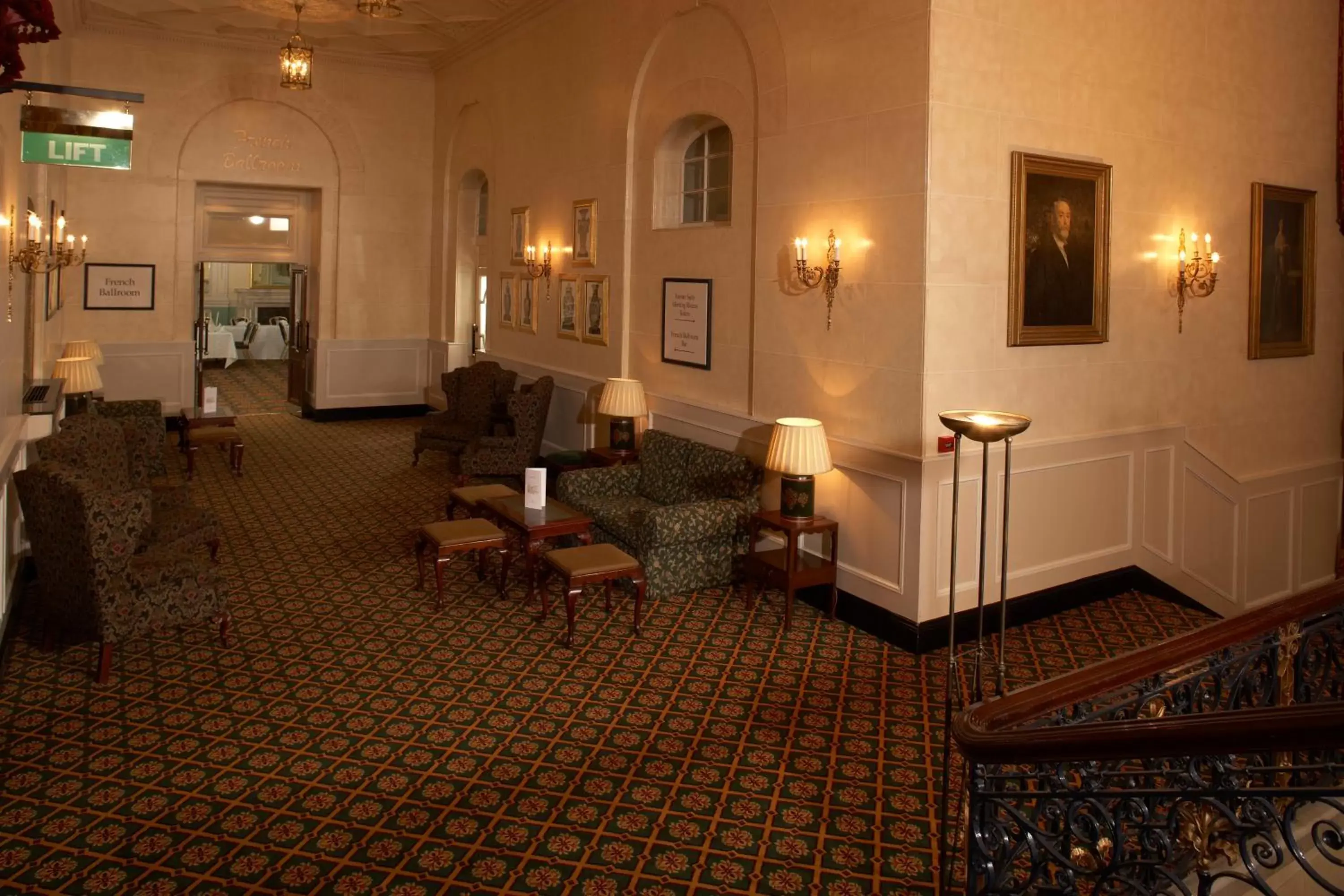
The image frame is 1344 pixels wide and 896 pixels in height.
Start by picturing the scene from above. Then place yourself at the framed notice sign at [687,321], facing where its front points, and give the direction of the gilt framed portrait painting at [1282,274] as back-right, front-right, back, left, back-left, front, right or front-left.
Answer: back-left

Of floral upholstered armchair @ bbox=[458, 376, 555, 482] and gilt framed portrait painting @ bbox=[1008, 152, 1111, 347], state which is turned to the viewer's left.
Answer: the floral upholstered armchair

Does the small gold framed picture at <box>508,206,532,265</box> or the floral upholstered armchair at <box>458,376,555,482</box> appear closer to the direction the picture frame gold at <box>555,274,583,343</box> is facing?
the floral upholstered armchair

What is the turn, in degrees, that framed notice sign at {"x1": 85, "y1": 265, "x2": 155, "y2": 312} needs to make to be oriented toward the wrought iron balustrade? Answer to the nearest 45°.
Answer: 0° — it already faces it

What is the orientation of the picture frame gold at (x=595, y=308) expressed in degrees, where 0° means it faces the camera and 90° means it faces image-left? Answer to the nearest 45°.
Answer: approximately 45°

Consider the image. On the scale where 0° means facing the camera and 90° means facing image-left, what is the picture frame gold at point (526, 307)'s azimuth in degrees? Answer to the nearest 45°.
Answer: approximately 45°
